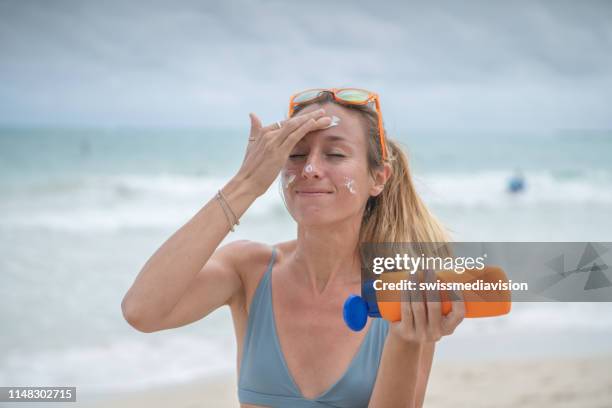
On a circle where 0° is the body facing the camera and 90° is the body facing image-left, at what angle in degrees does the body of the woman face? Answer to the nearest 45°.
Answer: approximately 0°

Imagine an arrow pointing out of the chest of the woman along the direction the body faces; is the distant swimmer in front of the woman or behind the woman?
behind
